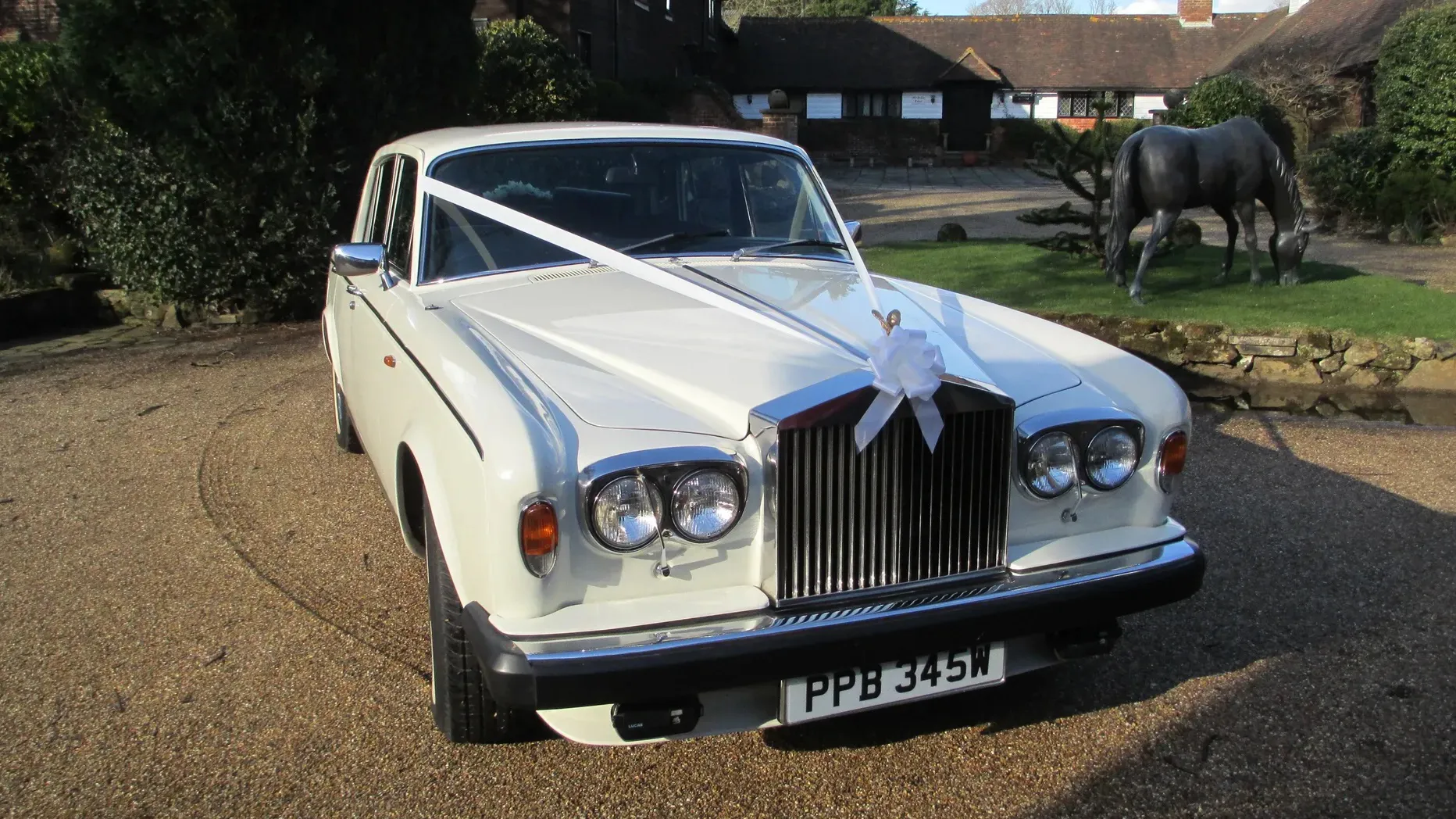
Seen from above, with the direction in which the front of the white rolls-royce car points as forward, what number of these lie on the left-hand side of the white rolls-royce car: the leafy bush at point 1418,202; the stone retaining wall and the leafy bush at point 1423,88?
3

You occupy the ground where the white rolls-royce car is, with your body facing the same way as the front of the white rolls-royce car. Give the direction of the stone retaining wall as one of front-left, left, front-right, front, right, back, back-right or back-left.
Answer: left

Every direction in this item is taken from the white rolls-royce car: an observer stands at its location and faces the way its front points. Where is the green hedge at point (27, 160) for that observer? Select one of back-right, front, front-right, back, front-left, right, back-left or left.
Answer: back

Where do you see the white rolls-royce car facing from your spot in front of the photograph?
facing the viewer and to the right of the viewer

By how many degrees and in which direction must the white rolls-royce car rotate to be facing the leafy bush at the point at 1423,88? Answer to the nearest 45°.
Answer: approximately 90° to its left

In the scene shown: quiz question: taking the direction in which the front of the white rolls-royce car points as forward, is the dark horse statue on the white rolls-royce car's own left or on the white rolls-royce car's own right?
on the white rolls-royce car's own left

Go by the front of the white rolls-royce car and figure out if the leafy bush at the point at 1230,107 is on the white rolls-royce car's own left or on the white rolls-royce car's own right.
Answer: on the white rolls-royce car's own left

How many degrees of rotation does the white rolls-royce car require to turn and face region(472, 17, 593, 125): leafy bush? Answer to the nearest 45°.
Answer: approximately 135° to its left
